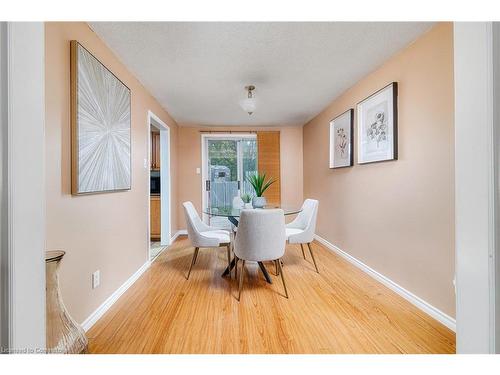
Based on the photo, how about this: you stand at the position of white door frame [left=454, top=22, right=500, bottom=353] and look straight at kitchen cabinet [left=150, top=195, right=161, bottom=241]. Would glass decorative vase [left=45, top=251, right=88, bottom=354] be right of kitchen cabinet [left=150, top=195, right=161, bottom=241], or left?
left

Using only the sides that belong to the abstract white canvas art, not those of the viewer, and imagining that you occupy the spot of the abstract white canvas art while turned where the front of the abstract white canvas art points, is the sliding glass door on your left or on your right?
on your left

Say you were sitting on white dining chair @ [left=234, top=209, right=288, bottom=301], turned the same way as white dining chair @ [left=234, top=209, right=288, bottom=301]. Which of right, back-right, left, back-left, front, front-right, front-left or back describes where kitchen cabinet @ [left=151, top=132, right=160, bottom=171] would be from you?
front-left

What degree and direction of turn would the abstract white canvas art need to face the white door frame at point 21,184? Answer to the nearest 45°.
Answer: approximately 45° to its right

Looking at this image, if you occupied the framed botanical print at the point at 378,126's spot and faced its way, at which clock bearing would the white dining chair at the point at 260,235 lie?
The white dining chair is roughly at 12 o'clock from the framed botanical print.

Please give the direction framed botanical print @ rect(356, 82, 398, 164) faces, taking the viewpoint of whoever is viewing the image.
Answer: facing the viewer and to the left of the viewer

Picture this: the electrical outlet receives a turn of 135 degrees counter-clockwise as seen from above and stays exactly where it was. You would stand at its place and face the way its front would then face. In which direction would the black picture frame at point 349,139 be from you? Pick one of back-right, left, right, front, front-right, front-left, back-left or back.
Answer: right

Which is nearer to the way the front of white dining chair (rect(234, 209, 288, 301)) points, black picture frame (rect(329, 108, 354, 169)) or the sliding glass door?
the sliding glass door

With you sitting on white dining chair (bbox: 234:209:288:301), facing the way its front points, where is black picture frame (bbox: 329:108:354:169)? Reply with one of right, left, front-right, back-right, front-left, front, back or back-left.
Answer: front-right

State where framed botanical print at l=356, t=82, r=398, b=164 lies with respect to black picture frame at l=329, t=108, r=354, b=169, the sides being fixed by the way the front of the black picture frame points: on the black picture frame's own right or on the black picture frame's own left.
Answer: on the black picture frame's own left

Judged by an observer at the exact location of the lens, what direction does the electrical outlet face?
facing the viewer and to the right of the viewer

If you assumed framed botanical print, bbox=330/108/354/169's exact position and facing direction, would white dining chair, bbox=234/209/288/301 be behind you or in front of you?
in front

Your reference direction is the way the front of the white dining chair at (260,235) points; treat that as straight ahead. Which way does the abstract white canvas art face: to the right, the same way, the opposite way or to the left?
to the right

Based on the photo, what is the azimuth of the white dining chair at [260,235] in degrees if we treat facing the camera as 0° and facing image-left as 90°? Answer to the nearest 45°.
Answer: approximately 180°
